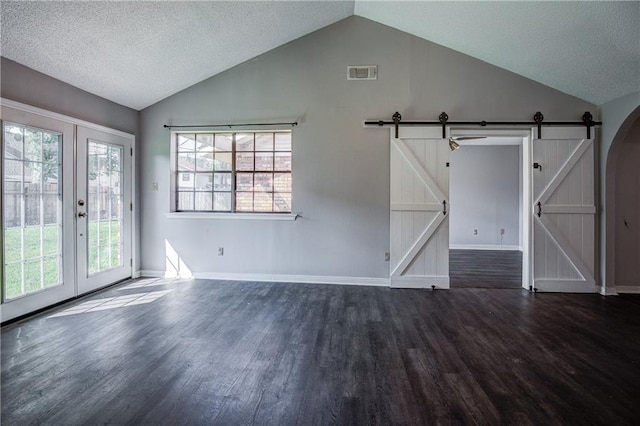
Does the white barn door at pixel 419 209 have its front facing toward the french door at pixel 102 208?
no

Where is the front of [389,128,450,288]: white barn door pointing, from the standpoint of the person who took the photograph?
facing the viewer

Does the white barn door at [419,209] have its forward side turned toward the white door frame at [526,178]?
no

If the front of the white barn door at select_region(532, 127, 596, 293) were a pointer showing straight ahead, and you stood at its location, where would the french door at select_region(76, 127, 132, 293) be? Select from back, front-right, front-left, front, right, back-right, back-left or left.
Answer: front-right

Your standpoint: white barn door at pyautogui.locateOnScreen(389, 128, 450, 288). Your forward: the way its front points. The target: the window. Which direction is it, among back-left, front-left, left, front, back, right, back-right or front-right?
right

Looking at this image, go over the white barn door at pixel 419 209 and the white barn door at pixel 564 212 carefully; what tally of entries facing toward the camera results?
2

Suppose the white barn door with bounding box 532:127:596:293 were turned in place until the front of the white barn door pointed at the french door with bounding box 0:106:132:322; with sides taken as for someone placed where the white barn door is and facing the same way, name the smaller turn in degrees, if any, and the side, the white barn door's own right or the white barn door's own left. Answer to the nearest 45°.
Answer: approximately 45° to the white barn door's own right

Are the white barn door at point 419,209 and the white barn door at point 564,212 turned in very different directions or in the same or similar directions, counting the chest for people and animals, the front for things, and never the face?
same or similar directions

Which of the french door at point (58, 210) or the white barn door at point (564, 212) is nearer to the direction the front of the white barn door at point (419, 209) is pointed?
the french door

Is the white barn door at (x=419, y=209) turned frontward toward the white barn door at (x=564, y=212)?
no

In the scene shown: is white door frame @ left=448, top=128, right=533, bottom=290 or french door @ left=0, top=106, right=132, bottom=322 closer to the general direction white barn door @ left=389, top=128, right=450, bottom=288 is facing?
the french door

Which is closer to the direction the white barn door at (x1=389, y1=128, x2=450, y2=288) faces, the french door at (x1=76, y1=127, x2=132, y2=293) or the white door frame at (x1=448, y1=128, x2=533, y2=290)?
the french door

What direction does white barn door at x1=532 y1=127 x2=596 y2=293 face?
toward the camera

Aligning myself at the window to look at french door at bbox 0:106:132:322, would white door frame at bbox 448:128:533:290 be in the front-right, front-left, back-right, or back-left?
back-left

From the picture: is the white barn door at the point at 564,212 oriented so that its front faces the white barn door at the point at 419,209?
no
